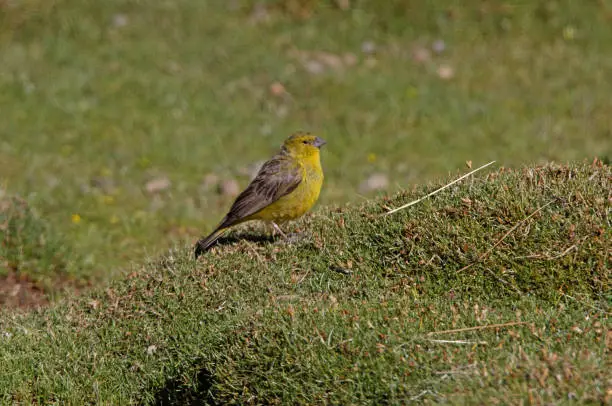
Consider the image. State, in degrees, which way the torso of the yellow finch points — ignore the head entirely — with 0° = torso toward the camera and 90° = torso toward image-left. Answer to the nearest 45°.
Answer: approximately 270°

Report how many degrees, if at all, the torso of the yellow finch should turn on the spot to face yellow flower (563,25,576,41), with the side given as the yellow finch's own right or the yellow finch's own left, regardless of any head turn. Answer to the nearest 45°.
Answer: approximately 45° to the yellow finch's own left
